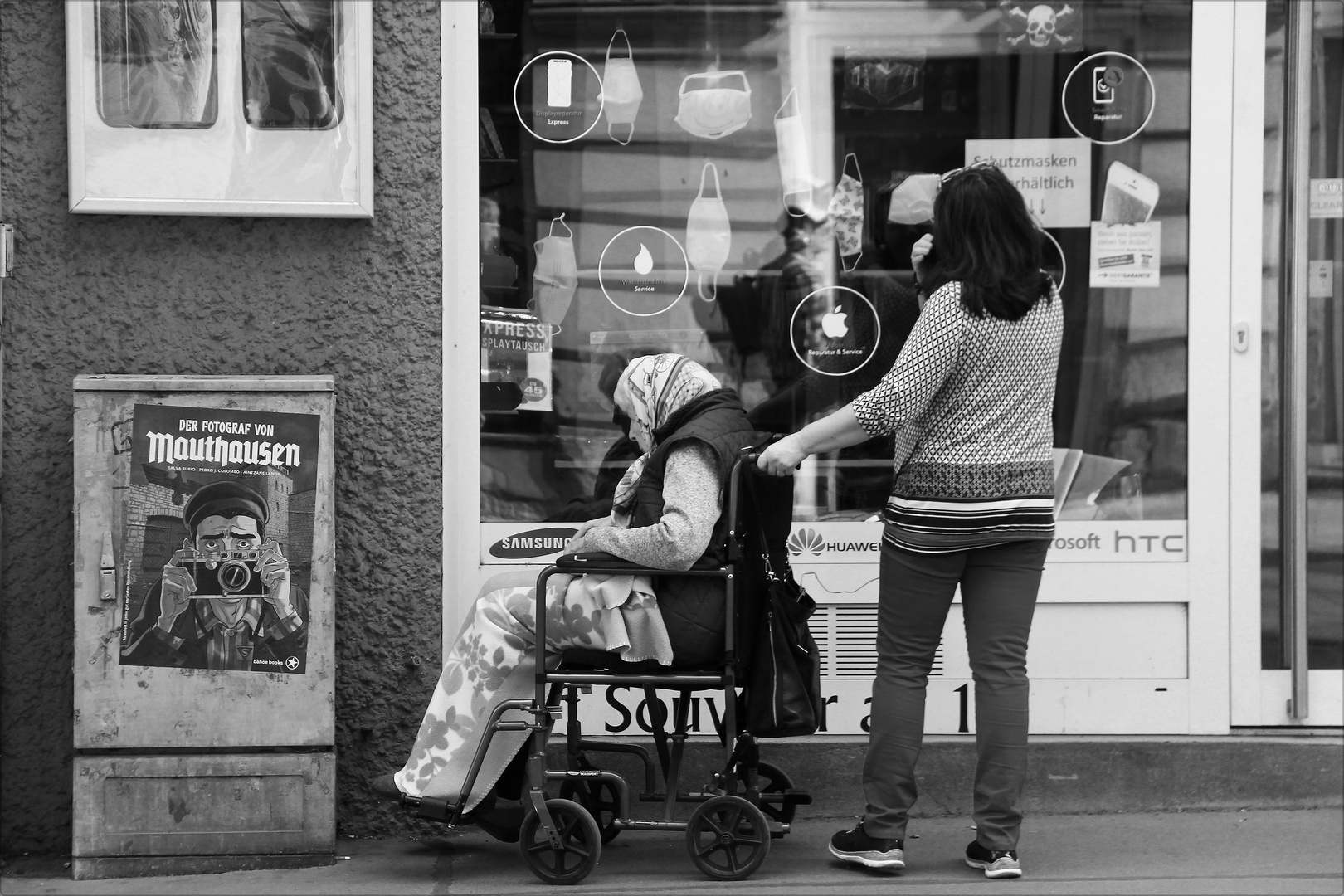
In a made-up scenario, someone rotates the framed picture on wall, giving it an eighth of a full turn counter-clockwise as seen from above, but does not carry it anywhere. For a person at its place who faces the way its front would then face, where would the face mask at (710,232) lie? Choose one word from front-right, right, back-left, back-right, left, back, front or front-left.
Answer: front-left

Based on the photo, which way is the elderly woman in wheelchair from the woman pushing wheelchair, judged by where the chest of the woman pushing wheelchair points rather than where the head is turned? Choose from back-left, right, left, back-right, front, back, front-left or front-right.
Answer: front-left

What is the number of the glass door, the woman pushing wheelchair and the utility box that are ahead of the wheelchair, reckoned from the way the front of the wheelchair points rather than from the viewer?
1

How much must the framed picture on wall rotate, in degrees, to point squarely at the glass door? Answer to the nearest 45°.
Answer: approximately 90° to its left

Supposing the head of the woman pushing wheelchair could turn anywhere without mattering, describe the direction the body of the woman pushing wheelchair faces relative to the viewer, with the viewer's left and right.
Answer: facing away from the viewer and to the left of the viewer

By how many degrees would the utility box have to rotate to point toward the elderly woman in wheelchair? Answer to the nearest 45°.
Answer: approximately 45° to its left

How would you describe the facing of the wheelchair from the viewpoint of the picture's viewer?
facing to the left of the viewer

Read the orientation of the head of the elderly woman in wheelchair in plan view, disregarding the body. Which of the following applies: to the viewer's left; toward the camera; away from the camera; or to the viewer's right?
to the viewer's left

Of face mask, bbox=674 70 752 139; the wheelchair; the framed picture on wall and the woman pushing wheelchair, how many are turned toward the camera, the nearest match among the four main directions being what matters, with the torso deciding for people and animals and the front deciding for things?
2

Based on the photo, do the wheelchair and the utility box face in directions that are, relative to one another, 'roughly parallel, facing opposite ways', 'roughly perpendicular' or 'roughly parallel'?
roughly perpendicular
